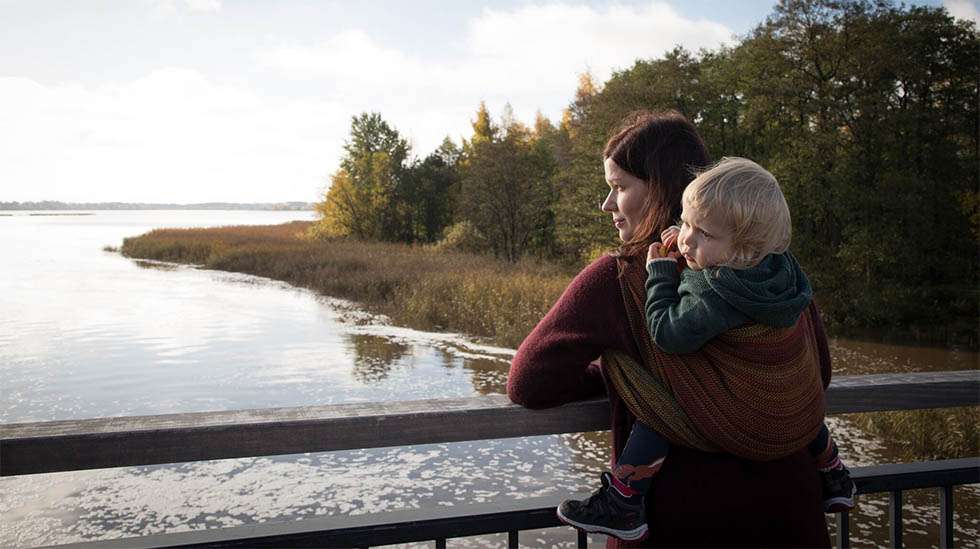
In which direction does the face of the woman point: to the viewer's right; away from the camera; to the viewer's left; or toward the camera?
to the viewer's left

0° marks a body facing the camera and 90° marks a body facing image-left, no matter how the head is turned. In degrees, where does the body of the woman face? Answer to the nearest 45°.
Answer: approximately 135°
